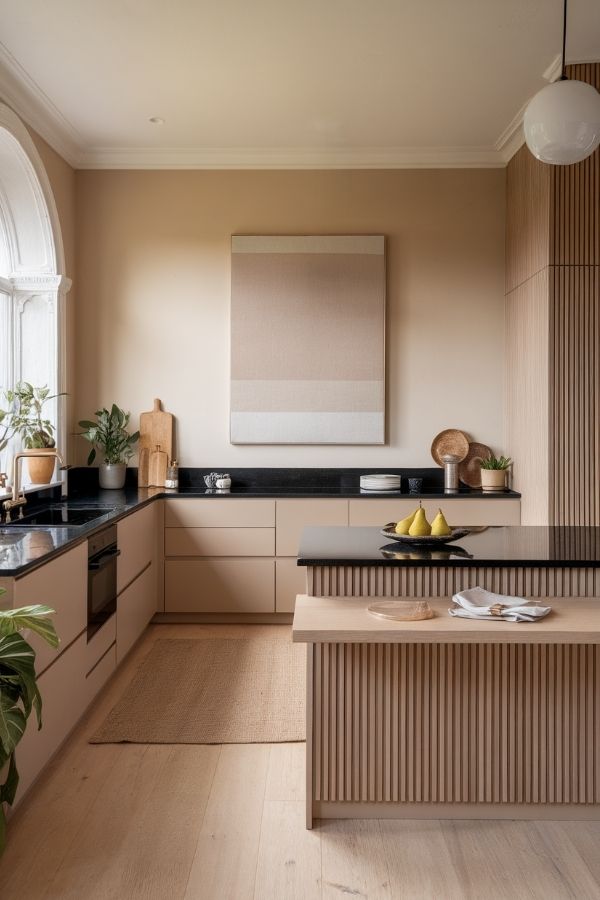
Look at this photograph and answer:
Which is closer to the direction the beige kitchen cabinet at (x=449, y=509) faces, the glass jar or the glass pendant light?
the glass pendant light

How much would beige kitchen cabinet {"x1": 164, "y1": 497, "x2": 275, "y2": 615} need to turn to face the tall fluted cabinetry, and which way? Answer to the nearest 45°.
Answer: approximately 45° to its left

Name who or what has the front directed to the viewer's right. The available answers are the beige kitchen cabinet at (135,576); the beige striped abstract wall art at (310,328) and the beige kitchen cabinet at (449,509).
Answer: the beige kitchen cabinet at (135,576)

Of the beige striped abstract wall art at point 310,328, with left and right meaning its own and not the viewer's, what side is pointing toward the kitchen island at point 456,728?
front

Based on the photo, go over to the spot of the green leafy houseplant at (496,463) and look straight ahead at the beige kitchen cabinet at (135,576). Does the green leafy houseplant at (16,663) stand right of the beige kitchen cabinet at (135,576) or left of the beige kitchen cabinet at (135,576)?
left

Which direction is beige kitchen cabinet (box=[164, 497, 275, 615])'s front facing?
toward the camera

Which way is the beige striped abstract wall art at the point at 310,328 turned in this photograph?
toward the camera

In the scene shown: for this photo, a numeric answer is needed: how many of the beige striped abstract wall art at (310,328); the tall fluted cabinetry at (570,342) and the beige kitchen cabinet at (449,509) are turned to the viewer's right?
0

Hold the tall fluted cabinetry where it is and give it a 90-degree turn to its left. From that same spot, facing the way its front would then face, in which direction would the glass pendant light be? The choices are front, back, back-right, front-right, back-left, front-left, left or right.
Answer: right

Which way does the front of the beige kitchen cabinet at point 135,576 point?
to the viewer's right

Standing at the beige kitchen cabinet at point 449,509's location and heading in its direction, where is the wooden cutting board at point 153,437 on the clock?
The wooden cutting board is roughly at 3 o'clock from the beige kitchen cabinet.

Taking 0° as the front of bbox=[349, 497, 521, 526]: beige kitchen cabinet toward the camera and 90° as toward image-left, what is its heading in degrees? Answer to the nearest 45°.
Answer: approximately 0°

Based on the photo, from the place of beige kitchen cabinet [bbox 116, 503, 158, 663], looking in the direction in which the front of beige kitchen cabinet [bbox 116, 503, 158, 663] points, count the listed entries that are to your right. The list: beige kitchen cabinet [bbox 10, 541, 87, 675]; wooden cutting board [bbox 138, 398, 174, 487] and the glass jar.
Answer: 1
